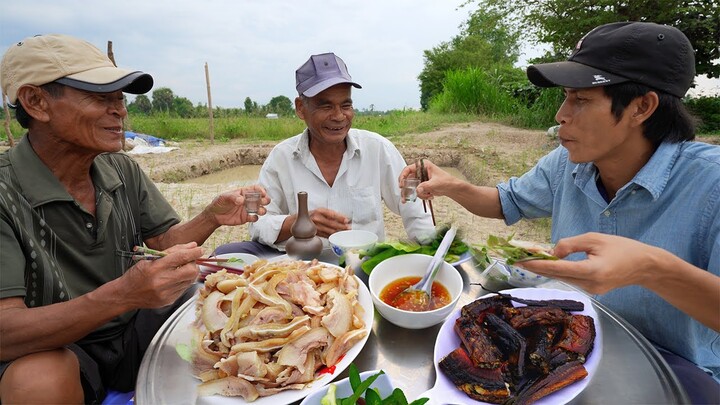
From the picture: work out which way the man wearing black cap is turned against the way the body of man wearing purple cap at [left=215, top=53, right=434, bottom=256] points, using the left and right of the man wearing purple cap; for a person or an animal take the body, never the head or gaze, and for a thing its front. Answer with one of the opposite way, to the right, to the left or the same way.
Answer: to the right

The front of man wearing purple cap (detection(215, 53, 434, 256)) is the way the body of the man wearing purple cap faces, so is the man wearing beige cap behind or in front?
in front

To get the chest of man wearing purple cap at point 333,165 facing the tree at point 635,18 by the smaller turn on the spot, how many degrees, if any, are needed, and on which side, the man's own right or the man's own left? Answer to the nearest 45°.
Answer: approximately 135° to the man's own left

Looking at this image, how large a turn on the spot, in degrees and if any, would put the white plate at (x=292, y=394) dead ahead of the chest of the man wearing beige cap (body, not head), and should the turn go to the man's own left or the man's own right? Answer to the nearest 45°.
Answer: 0° — they already face it

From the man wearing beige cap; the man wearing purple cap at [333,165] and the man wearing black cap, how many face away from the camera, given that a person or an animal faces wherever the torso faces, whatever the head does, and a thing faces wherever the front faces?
0

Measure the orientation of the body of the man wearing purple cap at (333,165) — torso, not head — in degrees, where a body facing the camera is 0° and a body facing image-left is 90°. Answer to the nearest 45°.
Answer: approximately 0°

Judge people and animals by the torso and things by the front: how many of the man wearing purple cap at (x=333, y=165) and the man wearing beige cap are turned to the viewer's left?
0

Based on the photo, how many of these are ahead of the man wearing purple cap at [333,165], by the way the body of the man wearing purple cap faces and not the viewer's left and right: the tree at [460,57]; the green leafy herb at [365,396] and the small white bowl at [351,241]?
2

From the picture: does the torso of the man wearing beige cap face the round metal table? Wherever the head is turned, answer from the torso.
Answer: yes

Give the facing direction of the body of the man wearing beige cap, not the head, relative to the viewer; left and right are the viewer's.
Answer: facing the viewer and to the right of the viewer

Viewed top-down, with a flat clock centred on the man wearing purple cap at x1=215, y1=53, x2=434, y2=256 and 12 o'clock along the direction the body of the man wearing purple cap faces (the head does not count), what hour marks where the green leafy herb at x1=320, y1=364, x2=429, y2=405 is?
The green leafy herb is roughly at 12 o'clock from the man wearing purple cap.

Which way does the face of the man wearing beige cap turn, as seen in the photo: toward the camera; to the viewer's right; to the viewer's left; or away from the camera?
to the viewer's right

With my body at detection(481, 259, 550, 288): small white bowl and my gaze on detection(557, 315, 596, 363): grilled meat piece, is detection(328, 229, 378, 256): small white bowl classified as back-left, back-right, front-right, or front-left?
back-right

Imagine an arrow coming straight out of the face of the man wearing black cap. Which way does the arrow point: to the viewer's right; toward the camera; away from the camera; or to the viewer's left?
to the viewer's left

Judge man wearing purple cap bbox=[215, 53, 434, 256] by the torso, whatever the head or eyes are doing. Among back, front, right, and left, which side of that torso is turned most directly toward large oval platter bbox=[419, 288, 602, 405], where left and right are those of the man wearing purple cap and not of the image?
front

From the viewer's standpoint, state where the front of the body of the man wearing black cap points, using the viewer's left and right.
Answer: facing the viewer and to the left of the viewer

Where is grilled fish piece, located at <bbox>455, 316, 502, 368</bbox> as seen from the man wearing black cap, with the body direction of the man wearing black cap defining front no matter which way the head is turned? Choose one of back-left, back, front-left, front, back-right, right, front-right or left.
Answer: front

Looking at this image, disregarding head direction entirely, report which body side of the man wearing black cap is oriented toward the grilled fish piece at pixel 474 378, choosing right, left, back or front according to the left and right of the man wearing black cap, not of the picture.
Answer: front
